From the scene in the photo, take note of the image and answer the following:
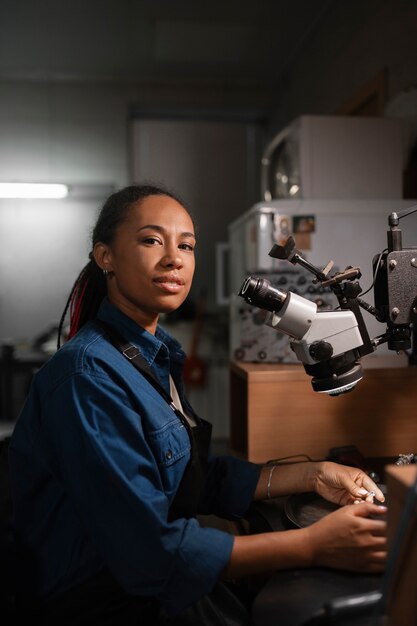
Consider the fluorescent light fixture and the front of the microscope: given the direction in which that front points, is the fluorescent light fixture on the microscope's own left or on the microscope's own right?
on the microscope's own right

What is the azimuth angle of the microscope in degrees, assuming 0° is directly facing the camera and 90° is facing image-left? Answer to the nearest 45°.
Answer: approximately 90°
